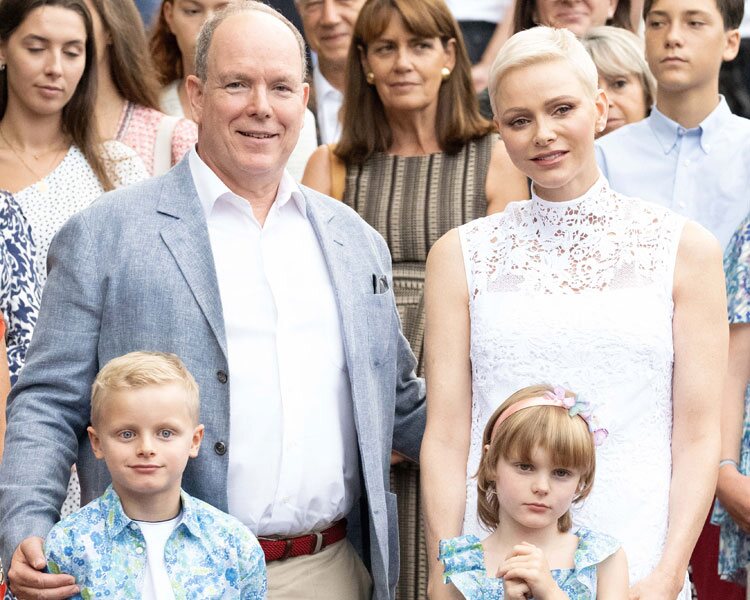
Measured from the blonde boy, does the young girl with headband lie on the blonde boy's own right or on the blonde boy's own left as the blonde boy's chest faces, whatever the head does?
on the blonde boy's own left

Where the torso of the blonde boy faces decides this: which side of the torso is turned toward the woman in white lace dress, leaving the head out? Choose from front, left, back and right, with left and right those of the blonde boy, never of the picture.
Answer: left

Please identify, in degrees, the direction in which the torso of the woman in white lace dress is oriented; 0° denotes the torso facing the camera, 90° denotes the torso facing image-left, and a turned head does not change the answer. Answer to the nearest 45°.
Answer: approximately 0°

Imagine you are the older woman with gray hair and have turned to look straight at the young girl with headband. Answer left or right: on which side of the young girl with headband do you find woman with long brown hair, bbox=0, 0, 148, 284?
right

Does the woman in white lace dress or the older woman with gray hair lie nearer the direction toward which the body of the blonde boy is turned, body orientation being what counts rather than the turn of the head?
the woman in white lace dress

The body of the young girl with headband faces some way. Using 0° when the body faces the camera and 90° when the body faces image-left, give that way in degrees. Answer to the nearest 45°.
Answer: approximately 0°

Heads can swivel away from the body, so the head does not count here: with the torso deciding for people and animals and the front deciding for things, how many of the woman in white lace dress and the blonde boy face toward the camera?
2

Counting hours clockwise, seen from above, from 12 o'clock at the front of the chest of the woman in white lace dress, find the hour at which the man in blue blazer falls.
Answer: The man in blue blazer is roughly at 3 o'clock from the woman in white lace dress.

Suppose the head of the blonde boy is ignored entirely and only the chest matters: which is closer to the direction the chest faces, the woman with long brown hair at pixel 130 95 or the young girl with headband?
the young girl with headband
